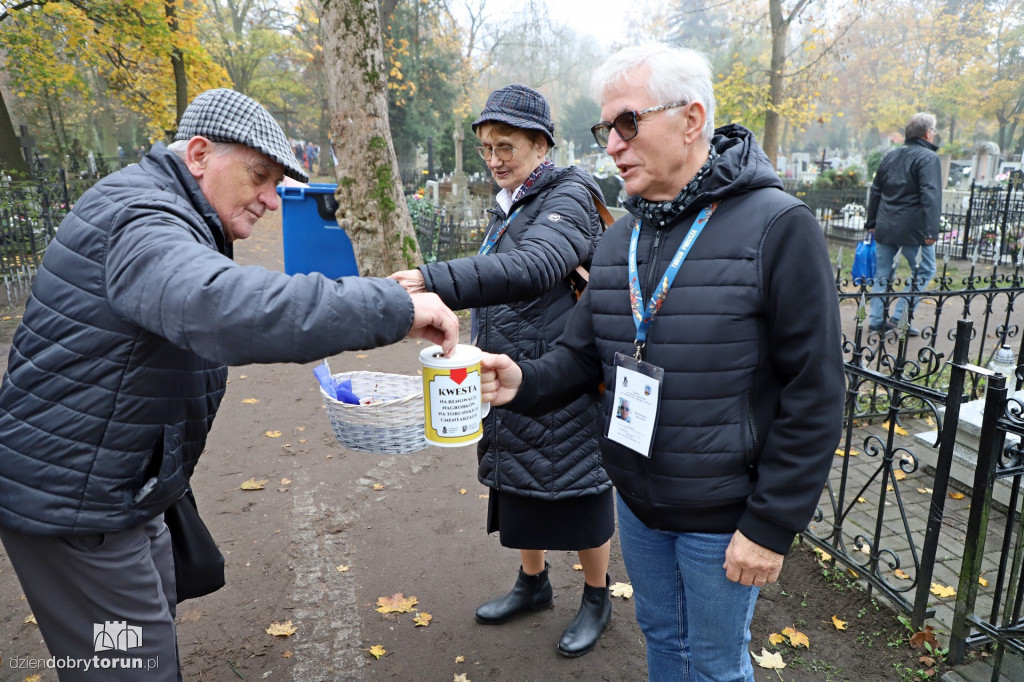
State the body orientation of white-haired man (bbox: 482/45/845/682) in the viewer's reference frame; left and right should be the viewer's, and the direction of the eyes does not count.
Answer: facing the viewer and to the left of the viewer

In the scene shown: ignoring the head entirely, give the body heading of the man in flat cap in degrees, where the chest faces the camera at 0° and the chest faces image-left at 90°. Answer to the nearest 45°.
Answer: approximately 270°

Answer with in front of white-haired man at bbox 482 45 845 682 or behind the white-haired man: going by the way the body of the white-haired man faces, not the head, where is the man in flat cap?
in front

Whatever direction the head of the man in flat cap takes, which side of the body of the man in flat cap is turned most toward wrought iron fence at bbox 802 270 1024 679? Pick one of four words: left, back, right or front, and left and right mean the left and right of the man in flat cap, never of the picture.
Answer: front

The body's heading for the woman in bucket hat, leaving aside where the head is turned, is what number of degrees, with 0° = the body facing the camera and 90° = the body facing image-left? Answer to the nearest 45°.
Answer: approximately 45°

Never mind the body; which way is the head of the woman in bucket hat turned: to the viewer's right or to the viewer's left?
to the viewer's left

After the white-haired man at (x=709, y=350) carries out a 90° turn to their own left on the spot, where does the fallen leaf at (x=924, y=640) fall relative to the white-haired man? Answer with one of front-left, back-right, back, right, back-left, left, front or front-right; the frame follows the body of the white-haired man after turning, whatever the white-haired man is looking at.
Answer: left

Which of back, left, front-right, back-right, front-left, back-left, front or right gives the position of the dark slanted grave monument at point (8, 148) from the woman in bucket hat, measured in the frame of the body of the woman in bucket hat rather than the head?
right

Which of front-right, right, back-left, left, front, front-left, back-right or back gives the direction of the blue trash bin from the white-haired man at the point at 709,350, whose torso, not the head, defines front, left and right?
right

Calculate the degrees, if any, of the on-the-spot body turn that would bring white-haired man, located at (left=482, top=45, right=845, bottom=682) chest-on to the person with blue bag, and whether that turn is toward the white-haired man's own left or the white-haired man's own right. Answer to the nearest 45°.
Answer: approximately 135° to the white-haired man's own right

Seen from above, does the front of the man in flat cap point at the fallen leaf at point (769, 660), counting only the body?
yes

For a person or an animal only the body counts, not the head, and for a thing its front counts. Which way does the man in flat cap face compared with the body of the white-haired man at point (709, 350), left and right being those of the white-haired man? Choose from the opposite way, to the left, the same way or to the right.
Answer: the opposite way

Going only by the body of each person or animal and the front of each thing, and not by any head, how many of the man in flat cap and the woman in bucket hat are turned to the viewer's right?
1

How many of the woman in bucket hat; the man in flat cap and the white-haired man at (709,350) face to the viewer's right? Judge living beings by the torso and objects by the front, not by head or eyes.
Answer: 1
